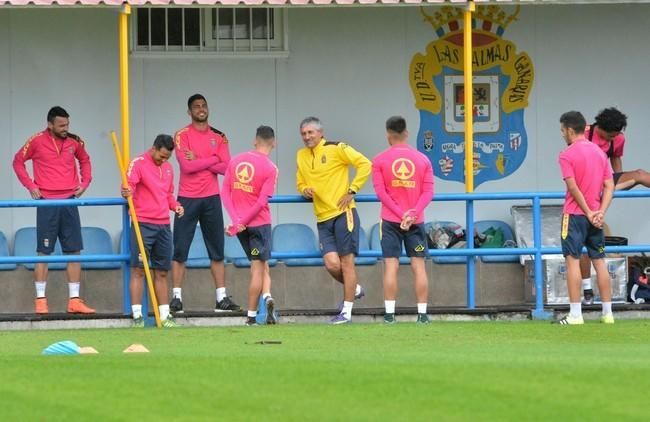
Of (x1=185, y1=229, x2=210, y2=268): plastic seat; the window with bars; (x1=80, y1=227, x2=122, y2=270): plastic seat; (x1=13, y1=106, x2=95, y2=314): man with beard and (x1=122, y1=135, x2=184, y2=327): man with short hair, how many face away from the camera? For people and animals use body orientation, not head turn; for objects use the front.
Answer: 0

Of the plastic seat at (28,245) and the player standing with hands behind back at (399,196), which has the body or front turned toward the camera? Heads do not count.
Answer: the plastic seat

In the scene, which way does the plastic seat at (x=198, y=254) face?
toward the camera

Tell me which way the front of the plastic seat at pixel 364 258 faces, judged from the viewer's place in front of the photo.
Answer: facing the viewer

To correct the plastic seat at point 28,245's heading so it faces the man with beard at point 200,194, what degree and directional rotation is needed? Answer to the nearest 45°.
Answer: approximately 45° to its left

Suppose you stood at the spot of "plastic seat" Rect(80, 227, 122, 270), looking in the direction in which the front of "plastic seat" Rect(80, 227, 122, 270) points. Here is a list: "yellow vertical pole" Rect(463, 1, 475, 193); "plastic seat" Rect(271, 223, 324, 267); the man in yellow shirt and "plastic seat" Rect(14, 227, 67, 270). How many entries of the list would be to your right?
1

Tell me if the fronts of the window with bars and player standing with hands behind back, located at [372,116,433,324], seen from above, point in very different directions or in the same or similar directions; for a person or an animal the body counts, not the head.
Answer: very different directions

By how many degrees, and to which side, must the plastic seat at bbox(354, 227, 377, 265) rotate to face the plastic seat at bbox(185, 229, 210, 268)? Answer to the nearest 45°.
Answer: approximately 90° to its right

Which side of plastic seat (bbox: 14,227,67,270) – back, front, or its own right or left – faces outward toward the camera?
front

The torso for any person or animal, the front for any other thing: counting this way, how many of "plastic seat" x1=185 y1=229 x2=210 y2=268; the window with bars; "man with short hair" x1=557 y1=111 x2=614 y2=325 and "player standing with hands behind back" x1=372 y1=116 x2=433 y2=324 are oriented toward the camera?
2

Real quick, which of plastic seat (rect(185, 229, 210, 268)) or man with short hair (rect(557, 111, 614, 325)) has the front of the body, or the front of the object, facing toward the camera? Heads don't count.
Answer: the plastic seat

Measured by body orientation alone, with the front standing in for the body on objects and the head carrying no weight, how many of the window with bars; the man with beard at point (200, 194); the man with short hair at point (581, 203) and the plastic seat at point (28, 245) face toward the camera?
3

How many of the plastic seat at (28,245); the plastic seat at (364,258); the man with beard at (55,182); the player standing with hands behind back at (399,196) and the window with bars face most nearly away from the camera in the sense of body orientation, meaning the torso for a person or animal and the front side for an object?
1

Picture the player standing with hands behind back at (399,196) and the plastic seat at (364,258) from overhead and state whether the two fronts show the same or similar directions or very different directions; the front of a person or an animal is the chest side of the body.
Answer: very different directions

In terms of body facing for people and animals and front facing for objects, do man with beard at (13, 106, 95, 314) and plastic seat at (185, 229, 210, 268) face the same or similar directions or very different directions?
same or similar directions

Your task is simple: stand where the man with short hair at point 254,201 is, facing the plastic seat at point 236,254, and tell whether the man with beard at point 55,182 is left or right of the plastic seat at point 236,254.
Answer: left

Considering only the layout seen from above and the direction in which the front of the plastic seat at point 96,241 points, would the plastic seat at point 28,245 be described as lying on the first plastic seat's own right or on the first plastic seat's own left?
on the first plastic seat's own right
